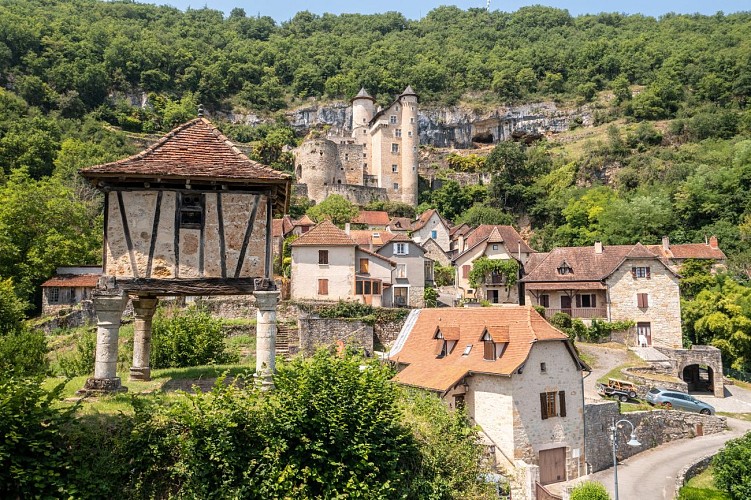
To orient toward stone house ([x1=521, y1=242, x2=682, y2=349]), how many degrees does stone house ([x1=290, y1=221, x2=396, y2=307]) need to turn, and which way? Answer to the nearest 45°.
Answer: approximately 90° to its left

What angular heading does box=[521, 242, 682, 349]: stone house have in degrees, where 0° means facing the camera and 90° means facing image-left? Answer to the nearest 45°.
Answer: approximately 0°

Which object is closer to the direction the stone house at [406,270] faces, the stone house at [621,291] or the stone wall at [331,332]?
the stone wall

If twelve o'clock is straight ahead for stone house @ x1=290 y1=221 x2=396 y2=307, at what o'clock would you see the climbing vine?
The climbing vine is roughly at 8 o'clock from the stone house.

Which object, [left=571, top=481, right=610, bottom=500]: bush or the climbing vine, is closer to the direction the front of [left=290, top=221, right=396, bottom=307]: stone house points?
the bush

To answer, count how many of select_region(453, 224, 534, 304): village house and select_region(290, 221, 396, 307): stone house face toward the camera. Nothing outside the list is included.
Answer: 2

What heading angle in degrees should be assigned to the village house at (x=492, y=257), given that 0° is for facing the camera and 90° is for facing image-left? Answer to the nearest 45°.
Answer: approximately 0°

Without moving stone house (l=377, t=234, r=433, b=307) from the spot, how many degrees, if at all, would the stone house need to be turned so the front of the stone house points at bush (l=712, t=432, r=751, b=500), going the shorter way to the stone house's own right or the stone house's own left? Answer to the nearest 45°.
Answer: approximately 45° to the stone house's own left
